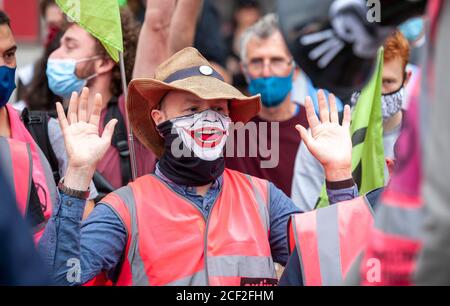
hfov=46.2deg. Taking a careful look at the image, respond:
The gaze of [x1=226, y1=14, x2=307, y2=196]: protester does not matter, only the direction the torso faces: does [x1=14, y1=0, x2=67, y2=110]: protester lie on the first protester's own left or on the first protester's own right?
on the first protester's own right

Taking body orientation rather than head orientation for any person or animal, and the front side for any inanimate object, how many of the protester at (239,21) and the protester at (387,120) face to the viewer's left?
0

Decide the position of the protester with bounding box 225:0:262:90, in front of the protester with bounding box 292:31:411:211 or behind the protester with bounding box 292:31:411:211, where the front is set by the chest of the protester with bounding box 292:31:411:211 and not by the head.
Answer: behind

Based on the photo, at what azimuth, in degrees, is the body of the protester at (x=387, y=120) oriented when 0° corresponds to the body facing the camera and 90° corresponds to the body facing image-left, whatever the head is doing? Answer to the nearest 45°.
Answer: approximately 0°
